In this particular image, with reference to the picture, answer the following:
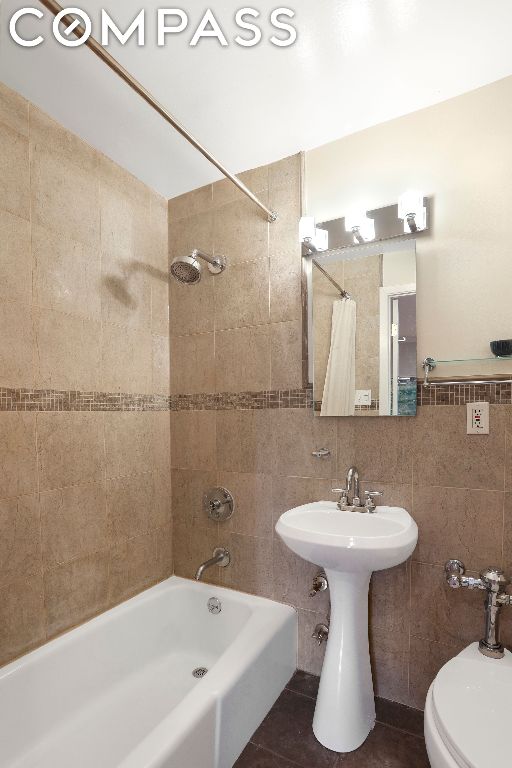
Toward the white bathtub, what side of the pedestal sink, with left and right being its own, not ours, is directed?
right

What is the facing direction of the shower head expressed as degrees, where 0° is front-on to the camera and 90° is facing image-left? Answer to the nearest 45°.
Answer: approximately 45°

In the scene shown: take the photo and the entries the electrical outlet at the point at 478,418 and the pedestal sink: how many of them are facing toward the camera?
2
